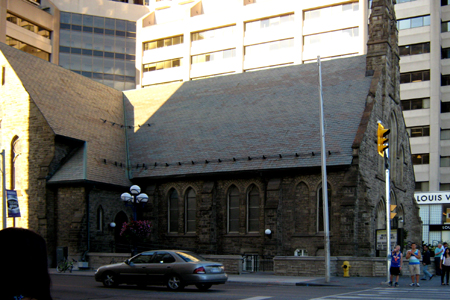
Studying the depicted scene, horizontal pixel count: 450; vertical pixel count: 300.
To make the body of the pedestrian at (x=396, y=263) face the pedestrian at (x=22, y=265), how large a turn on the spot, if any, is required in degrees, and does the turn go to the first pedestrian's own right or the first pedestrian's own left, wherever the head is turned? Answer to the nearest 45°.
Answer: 0° — they already face them

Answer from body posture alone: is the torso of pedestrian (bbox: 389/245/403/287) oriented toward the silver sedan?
no

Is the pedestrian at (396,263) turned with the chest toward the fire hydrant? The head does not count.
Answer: no

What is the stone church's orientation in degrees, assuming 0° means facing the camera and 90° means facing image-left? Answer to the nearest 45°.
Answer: approximately 315°

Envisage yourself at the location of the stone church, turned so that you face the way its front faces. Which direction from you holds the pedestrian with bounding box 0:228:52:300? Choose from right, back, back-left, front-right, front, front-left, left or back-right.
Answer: front-right

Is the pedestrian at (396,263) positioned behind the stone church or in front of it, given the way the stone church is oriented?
in front

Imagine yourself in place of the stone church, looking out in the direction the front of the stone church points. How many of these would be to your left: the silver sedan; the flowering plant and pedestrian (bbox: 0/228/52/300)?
0

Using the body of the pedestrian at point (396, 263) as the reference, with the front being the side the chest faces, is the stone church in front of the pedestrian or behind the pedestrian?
behind

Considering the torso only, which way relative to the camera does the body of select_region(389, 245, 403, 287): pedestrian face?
toward the camera

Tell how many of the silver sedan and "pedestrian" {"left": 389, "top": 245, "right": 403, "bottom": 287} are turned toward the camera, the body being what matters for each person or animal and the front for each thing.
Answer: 1

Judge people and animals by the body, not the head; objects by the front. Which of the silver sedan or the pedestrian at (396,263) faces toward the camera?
the pedestrian
